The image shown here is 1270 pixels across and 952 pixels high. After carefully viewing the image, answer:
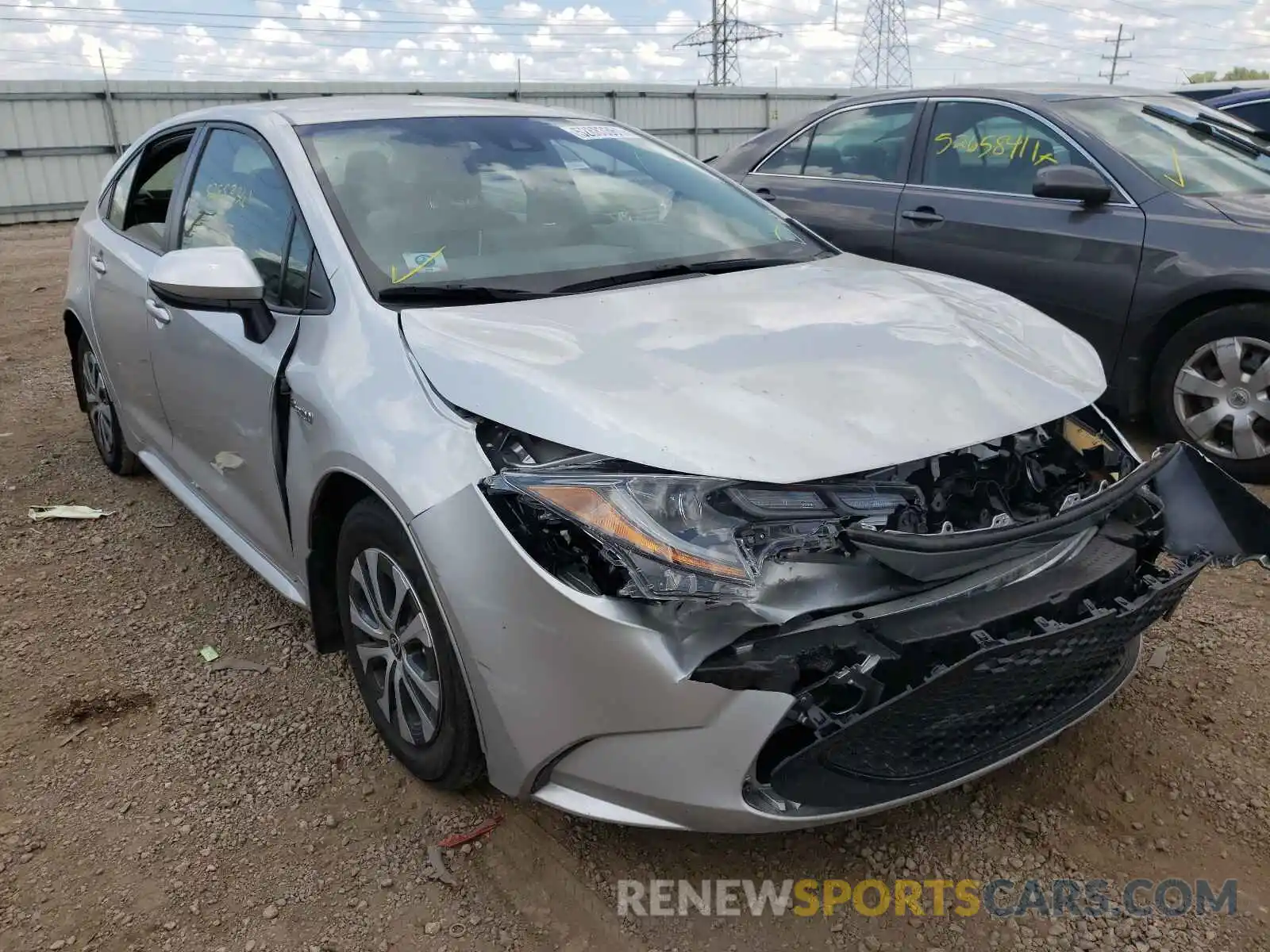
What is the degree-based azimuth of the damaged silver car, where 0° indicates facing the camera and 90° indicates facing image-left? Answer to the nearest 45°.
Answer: approximately 315°

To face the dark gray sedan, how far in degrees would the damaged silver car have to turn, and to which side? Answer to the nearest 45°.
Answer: approximately 90° to its left
